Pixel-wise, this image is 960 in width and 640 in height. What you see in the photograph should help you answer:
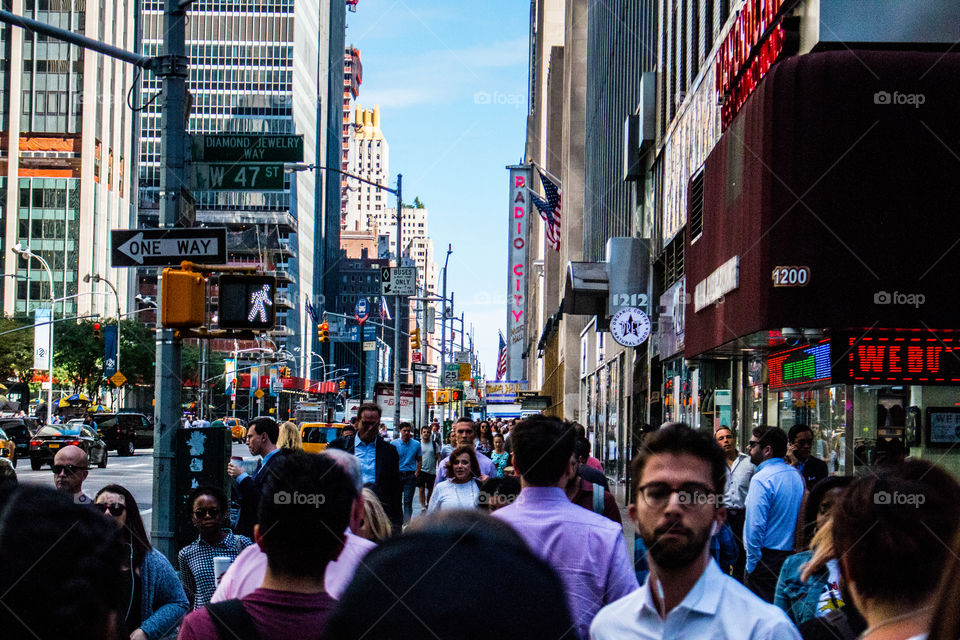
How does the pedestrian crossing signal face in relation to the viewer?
toward the camera

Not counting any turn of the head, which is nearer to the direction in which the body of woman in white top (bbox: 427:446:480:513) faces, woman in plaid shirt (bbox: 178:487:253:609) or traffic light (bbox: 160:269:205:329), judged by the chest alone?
the woman in plaid shirt

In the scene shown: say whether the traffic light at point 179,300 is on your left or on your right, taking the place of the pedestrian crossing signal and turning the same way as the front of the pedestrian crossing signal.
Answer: on your right

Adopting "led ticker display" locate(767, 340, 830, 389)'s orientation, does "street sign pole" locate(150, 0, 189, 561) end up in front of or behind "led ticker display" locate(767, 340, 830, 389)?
in front

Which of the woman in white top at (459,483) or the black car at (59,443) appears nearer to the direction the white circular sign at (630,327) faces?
the woman in white top

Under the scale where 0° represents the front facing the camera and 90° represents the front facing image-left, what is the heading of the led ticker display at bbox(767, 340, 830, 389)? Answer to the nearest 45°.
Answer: approximately 45°

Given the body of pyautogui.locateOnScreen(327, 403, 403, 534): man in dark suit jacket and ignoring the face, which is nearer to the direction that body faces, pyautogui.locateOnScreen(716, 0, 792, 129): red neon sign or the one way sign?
the one way sign

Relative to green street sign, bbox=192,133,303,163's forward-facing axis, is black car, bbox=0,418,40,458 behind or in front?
behind
